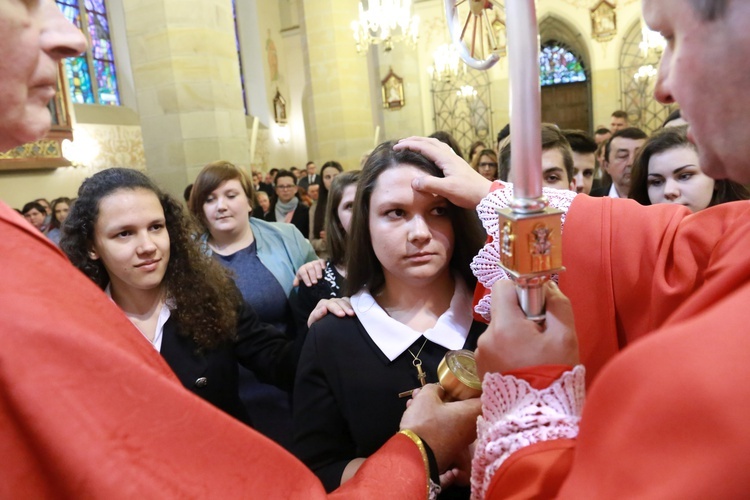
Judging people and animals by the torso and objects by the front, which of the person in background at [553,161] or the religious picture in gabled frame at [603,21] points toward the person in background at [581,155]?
the religious picture in gabled frame

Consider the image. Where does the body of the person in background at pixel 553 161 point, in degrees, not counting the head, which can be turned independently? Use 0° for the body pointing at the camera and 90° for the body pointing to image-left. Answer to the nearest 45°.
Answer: approximately 0°

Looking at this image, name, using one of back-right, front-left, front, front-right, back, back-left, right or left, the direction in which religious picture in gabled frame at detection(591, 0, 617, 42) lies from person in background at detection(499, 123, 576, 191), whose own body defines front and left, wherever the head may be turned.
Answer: back

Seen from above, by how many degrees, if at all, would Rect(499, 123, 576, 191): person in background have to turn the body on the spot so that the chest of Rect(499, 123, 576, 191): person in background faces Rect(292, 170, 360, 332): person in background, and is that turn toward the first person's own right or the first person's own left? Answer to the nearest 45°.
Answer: approximately 90° to the first person's own right

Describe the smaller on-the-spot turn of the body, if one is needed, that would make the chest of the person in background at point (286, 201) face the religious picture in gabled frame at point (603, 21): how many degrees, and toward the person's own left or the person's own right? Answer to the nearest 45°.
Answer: approximately 135° to the person's own left

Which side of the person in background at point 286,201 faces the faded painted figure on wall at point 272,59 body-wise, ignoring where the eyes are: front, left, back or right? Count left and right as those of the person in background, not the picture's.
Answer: back

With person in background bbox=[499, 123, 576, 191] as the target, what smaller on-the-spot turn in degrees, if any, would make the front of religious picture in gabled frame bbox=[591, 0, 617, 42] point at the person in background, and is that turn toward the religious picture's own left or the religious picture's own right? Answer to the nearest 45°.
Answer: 0° — it already faces them

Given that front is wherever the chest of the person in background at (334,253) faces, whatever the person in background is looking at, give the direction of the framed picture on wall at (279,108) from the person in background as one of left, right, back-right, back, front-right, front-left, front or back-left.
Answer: back-left

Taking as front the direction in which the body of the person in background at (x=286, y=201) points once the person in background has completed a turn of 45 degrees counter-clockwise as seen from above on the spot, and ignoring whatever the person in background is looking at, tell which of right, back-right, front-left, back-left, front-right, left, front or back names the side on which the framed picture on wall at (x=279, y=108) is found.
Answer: back-left
